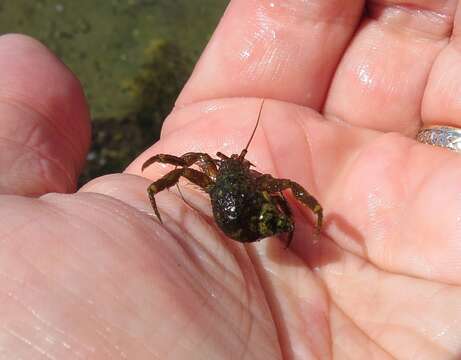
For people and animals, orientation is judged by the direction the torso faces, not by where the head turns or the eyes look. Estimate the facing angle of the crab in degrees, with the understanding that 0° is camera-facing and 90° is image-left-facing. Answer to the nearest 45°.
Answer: approximately 180°
